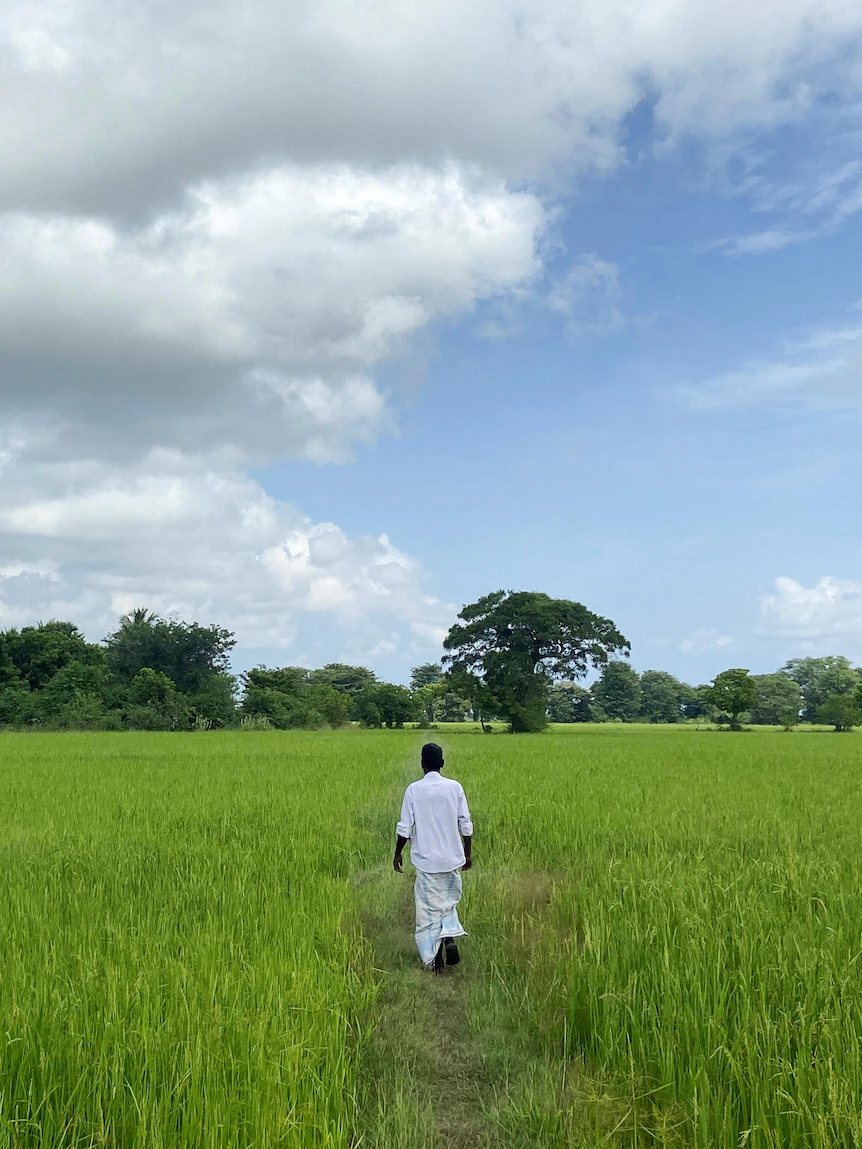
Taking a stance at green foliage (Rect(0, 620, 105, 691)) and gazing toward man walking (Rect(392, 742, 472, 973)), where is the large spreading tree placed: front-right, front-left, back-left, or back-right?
front-left

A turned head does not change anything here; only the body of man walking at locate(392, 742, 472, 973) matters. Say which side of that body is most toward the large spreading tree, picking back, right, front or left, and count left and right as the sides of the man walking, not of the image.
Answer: front

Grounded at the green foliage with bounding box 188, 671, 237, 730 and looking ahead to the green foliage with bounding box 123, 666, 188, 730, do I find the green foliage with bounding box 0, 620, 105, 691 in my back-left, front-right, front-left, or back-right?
front-right

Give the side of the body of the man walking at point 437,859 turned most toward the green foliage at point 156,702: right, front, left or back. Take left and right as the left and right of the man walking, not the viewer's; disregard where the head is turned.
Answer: front

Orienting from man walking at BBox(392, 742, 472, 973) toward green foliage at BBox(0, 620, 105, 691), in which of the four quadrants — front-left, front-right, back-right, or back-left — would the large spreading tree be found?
front-right

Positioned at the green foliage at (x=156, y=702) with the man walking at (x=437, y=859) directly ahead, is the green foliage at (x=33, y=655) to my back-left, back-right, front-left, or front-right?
back-right

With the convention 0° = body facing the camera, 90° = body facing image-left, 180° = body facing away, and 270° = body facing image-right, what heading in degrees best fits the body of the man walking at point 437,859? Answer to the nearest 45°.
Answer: approximately 180°

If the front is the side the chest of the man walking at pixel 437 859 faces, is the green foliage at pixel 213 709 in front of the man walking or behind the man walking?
in front

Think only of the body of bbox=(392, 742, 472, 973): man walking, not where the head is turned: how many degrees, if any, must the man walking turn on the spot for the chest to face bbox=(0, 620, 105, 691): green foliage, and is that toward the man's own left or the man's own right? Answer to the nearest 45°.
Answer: approximately 45° to the man's own left

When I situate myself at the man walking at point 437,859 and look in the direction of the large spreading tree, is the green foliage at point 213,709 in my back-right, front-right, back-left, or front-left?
front-left
